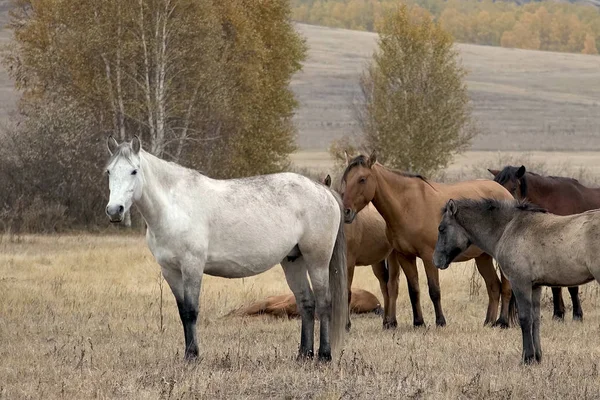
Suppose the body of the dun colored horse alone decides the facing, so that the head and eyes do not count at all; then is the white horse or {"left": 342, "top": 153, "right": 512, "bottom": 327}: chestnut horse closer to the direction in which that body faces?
the white horse

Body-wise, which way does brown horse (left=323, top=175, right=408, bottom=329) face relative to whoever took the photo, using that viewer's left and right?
facing to the left of the viewer

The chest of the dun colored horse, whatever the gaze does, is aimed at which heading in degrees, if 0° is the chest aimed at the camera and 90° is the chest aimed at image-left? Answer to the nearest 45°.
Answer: approximately 90°

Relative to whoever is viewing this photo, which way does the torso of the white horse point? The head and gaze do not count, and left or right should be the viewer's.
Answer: facing to the left of the viewer

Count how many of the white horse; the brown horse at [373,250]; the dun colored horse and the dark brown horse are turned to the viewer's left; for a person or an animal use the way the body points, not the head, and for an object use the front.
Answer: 4

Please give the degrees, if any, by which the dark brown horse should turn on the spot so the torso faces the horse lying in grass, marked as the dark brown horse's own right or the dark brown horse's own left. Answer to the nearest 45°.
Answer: approximately 45° to the dark brown horse's own left

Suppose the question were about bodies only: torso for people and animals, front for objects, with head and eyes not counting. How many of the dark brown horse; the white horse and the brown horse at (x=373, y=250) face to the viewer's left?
3

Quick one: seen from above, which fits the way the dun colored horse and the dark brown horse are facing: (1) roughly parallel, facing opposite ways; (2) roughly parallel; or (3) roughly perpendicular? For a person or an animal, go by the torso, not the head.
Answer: roughly parallel

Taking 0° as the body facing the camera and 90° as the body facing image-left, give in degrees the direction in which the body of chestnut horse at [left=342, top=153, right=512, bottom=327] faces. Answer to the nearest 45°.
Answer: approximately 45°

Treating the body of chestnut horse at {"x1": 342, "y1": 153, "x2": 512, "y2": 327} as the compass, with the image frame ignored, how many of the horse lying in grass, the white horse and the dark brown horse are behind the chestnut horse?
1

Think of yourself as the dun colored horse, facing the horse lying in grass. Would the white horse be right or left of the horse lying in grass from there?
left

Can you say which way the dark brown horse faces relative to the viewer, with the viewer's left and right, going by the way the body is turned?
facing to the left of the viewer

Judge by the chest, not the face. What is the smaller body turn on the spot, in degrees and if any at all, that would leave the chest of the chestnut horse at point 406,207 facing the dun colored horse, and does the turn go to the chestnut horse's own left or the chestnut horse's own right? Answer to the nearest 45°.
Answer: approximately 90° to the chestnut horse's own left
